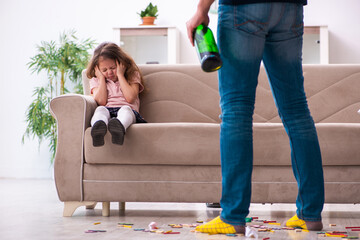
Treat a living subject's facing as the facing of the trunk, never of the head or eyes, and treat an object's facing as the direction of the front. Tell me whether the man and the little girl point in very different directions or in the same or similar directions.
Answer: very different directions

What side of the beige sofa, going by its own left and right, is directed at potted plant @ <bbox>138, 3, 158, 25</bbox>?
back

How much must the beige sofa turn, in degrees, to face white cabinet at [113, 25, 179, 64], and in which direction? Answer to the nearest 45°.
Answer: approximately 180°

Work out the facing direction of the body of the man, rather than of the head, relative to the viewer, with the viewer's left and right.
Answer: facing away from the viewer and to the left of the viewer

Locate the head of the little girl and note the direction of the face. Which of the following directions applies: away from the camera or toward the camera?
toward the camera

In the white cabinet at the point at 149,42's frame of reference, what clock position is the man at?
The man is roughly at 12 o'clock from the white cabinet.

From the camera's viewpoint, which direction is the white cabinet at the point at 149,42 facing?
toward the camera

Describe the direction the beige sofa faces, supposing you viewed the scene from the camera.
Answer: facing the viewer

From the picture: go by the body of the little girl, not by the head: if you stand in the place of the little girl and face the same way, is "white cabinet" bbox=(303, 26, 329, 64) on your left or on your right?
on your left

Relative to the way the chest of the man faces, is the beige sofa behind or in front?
in front

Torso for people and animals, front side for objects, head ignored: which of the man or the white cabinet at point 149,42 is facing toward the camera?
the white cabinet

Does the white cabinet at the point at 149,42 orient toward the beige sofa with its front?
yes

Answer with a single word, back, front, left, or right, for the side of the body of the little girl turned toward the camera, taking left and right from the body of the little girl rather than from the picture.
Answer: front
